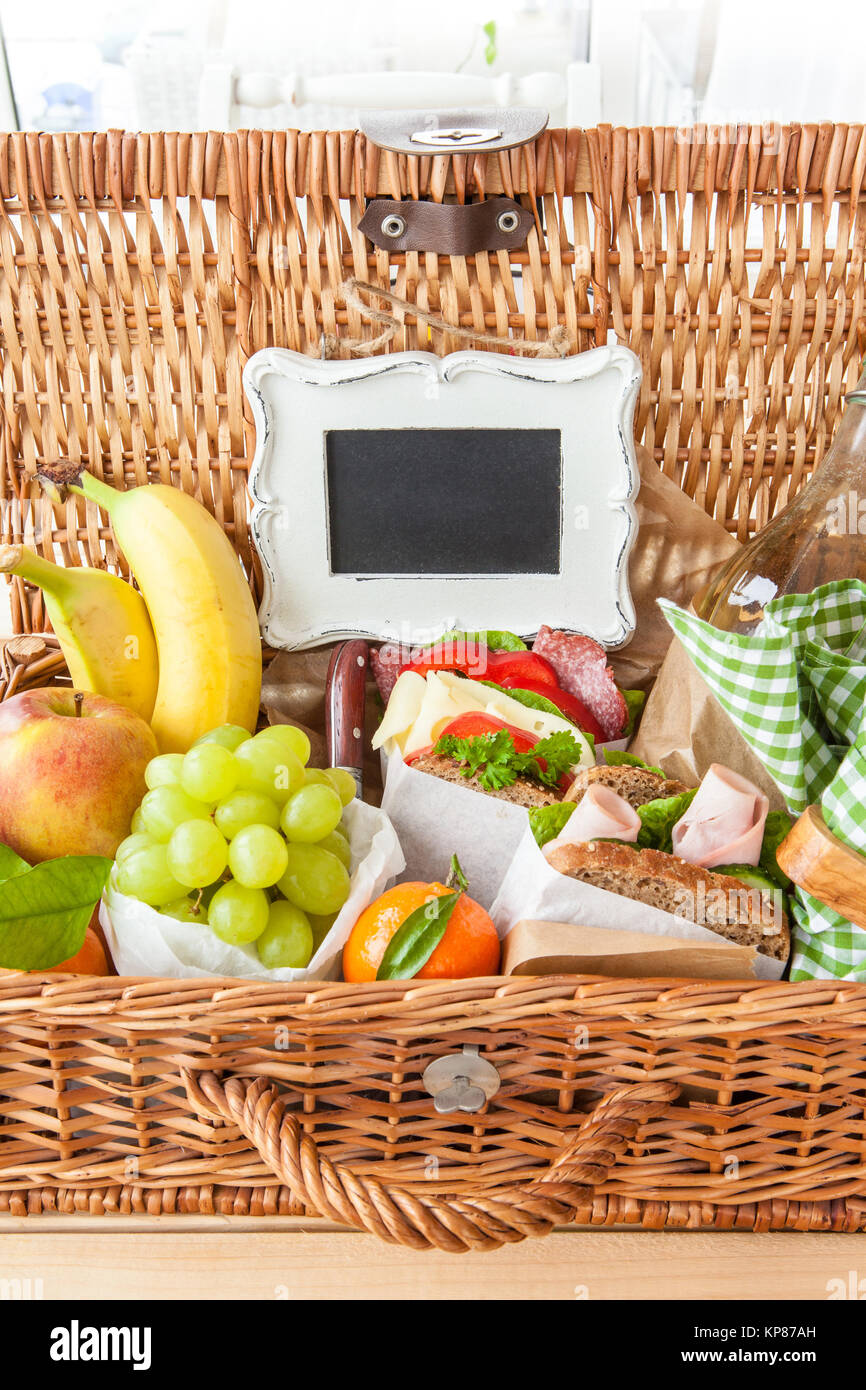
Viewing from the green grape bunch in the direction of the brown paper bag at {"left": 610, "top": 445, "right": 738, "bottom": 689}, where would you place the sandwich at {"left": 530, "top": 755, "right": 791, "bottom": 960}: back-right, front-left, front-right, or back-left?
front-right

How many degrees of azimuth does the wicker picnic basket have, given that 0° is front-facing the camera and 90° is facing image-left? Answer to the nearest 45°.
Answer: approximately 0°

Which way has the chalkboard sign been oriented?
toward the camera
